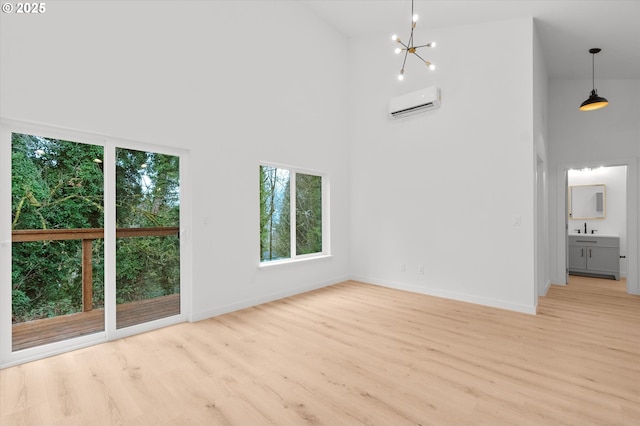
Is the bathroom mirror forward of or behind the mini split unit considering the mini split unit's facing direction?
behind

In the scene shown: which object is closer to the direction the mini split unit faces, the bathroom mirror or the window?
the window

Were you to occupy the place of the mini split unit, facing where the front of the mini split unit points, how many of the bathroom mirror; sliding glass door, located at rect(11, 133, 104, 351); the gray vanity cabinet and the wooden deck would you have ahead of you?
2

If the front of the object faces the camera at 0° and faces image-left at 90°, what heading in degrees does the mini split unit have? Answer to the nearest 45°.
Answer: approximately 45°

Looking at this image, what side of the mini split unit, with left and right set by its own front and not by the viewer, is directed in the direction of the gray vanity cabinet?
back

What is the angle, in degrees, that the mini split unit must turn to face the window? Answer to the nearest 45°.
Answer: approximately 45° to its right

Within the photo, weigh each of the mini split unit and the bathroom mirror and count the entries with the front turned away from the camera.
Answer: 0

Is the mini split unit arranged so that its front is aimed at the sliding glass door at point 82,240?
yes

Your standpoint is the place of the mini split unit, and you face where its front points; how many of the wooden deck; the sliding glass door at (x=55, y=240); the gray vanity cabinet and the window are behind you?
1

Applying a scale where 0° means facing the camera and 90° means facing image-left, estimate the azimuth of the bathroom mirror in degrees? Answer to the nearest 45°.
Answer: approximately 0°

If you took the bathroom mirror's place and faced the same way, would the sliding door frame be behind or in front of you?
in front

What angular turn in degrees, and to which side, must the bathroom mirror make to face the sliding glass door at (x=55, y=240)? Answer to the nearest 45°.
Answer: approximately 45° to its right

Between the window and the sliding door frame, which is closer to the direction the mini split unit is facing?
the sliding door frame
